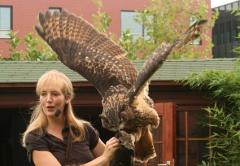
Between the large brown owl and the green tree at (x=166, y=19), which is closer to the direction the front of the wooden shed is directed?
the large brown owl

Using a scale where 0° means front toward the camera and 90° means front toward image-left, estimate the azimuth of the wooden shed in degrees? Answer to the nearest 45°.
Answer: approximately 0°

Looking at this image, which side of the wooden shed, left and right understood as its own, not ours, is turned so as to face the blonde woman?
front

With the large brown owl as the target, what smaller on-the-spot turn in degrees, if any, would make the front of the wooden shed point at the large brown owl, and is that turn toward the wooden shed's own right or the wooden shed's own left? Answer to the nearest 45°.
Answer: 0° — it already faces it

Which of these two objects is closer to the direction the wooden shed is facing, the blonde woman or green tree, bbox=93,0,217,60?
the blonde woman

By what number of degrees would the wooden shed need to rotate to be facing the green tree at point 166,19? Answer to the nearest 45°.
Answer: approximately 180°
